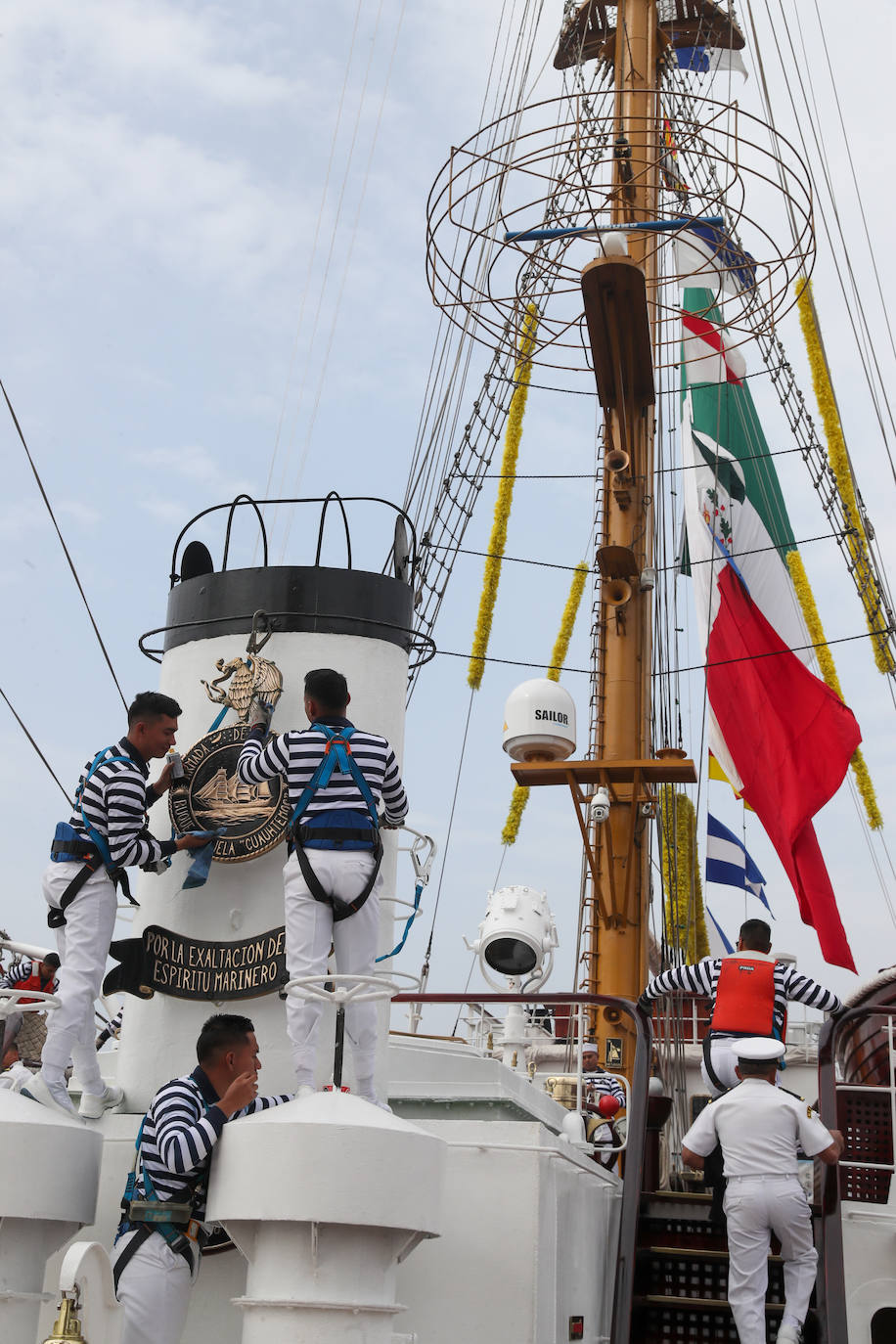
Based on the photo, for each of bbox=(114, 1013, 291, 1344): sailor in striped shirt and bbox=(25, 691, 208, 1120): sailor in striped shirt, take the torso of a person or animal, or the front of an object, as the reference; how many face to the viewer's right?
2

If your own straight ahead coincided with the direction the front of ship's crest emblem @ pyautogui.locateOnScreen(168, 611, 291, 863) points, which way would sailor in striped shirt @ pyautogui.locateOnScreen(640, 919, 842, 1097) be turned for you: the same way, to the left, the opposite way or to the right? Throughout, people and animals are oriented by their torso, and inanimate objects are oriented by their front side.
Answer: the opposite way

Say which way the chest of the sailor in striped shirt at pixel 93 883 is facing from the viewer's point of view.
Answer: to the viewer's right

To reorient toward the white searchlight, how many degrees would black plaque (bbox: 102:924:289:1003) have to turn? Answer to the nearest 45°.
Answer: approximately 135° to its left

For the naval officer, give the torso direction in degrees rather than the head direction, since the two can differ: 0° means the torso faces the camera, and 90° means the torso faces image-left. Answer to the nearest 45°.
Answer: approximately 180°

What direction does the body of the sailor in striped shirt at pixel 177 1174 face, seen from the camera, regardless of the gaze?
to the viewer's right

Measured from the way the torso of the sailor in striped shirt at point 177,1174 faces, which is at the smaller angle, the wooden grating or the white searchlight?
the wooden grating

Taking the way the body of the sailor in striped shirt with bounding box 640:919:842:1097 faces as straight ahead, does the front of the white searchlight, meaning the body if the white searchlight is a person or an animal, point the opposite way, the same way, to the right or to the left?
the opposite way

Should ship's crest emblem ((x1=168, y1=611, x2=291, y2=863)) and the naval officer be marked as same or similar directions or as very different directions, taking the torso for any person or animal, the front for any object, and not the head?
very different directions

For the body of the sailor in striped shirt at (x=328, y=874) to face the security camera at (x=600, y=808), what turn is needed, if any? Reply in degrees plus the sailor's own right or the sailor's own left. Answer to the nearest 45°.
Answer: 0° — they already face it

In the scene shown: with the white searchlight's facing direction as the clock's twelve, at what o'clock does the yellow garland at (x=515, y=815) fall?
The yellow garland is roughly at 6 o'clock from the white searchlight.

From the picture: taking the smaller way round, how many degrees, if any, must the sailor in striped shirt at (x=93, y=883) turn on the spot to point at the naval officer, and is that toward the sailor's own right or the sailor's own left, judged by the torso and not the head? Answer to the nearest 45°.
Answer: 0° — they already face them
